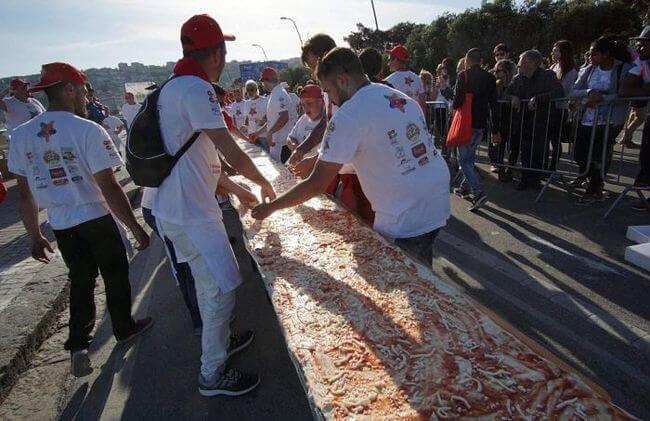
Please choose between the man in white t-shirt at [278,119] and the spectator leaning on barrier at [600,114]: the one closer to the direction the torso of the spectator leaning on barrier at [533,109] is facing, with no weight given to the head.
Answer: the man in white t-shirt

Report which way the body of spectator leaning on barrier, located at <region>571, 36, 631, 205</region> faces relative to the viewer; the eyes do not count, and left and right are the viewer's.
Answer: facing the viewer and to the left of the viewer

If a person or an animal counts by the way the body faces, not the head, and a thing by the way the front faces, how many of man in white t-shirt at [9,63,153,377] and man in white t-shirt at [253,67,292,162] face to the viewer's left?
1

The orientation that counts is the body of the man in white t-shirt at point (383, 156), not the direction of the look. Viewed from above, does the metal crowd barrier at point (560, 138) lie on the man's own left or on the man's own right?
on the man's own right

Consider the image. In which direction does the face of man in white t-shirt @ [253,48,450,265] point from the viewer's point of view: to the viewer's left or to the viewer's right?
to the viewer's left

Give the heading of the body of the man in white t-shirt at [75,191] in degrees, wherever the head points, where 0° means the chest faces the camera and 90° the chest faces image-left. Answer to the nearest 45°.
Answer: approximately 225°

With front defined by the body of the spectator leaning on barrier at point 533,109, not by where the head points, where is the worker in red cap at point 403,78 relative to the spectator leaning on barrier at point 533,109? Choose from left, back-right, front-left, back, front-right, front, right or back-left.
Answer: front-right

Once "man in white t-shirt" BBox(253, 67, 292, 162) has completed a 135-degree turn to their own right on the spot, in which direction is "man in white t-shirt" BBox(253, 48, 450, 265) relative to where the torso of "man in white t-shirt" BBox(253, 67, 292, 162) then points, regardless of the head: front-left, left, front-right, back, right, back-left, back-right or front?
back-right

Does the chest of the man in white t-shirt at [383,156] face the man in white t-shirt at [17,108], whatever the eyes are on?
yes

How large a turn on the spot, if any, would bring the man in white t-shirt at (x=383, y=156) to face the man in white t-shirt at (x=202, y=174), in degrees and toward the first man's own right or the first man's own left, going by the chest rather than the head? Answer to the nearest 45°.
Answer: approximately 45° to the first man's own left

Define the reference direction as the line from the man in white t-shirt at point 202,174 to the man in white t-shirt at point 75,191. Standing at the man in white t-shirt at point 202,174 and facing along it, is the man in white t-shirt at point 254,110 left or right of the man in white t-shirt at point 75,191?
right

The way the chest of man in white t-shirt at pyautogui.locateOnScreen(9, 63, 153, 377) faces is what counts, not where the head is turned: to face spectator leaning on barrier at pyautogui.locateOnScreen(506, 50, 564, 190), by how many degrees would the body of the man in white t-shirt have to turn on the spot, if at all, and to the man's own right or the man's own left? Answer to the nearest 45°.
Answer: approximately 45° to the man's own right

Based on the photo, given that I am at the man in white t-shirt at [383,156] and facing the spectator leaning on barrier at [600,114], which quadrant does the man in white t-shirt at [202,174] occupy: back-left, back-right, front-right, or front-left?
back-left

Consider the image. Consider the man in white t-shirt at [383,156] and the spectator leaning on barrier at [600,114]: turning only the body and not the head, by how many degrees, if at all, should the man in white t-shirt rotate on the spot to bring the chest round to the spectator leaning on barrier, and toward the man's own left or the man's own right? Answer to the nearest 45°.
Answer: approximately 90° to the man's own right
